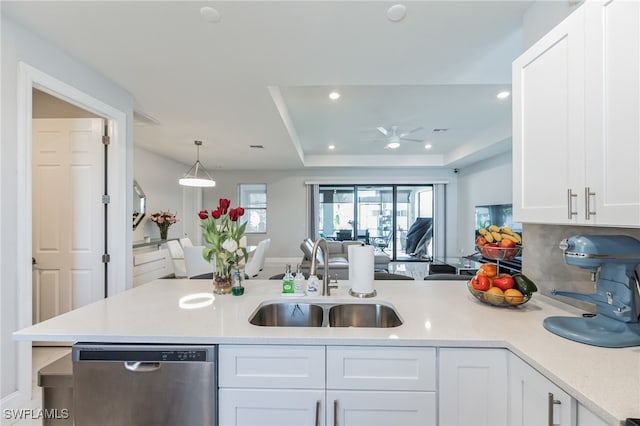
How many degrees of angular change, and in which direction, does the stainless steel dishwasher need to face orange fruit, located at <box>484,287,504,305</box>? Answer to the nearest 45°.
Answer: approximately 90° to its left

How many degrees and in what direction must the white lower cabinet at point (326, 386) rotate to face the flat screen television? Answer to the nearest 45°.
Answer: approximately 135° to its left

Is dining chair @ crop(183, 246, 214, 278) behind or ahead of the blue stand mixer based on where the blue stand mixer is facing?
ahead

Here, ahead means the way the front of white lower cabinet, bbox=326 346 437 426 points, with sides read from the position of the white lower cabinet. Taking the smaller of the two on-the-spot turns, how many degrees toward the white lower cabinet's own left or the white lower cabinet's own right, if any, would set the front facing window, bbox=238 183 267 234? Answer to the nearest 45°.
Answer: approximately 135° to the white lower cabinet's own right

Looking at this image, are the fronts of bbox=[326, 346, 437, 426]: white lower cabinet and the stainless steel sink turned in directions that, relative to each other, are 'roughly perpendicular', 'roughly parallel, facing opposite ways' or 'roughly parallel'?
roughly parallel

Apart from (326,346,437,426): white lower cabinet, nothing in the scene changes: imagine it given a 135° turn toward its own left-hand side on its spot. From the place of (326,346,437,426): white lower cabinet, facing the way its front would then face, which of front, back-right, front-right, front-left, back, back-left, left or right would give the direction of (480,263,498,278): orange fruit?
front

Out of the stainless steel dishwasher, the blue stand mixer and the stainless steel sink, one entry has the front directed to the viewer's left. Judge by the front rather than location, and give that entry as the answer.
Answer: the blue stand mixer

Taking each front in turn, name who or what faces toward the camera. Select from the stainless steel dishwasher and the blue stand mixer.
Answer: the stainless steel dishwasher

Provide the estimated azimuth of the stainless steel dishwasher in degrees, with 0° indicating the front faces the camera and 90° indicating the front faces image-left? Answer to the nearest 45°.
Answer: approximately 0°

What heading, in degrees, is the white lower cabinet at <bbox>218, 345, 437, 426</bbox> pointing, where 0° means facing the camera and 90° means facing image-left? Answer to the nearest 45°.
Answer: approximately 0°

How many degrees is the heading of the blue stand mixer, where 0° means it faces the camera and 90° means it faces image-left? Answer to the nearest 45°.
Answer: approximately 90°

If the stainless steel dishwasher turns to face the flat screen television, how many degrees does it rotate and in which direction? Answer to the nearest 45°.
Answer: approximately 90° to its left

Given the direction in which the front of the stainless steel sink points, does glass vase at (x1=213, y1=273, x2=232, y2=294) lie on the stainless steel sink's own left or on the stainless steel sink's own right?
on the stainless steel sink's own right

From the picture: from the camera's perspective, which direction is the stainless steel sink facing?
toward the camera
